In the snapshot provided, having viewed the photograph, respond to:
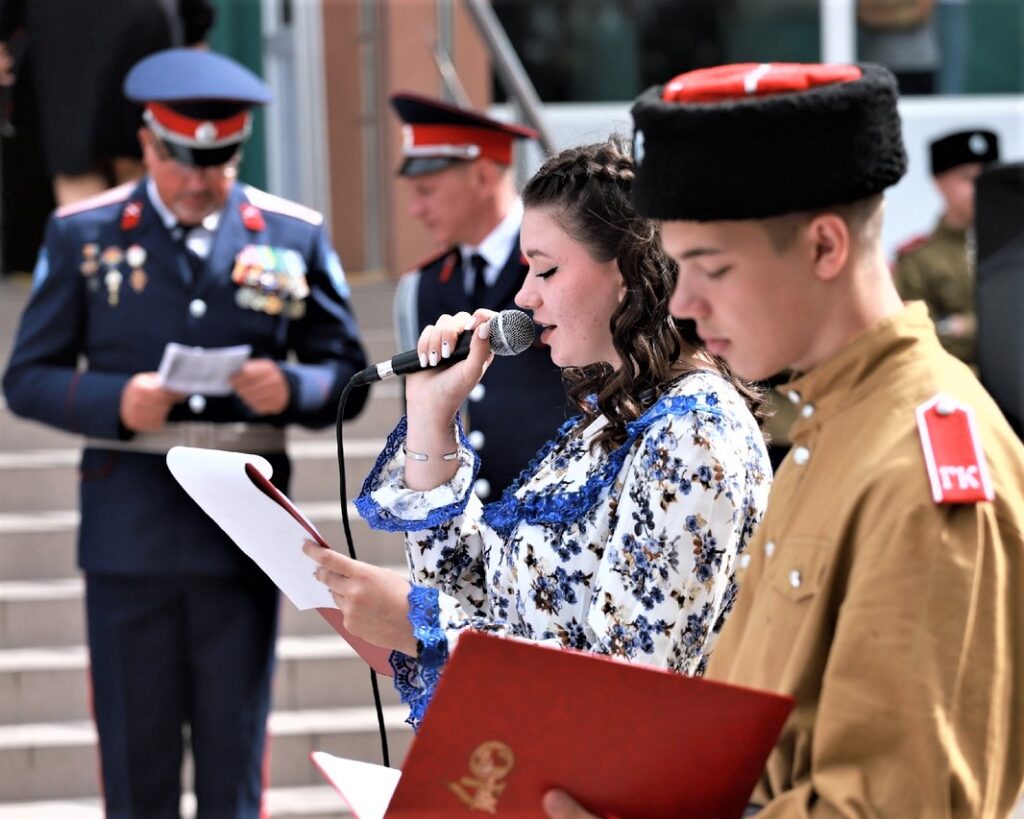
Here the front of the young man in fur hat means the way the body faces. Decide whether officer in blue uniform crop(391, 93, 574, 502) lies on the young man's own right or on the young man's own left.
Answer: on the young man's own right

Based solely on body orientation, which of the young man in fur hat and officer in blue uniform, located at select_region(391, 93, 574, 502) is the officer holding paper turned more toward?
the young man in fur hat

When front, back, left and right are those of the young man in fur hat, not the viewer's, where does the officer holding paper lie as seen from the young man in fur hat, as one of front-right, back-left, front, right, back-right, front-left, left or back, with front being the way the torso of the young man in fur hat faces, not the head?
front-right

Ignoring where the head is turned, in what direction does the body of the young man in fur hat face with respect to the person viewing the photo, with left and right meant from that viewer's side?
facing to the left of the viewer

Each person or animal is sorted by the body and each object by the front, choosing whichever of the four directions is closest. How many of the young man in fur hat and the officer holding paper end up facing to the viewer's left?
1

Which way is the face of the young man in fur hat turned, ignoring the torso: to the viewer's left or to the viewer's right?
to the viewer's left

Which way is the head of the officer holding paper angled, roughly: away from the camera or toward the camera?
toward the camera

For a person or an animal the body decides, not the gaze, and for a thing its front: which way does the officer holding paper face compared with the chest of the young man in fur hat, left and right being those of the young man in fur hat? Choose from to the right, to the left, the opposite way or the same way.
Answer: to the left

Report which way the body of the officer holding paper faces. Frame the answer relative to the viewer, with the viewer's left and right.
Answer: facing the viewer

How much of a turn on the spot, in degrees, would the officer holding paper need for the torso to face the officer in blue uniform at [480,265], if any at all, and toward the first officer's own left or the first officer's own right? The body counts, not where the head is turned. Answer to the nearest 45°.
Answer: approximately 90° to the first officer's own left

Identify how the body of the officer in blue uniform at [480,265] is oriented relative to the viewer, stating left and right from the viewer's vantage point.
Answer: facing the viewer and to the left of the viewer

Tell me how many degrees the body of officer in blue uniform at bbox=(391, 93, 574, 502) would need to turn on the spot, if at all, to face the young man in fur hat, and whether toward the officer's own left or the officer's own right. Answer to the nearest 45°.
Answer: approximately 45° to the officer's own left
